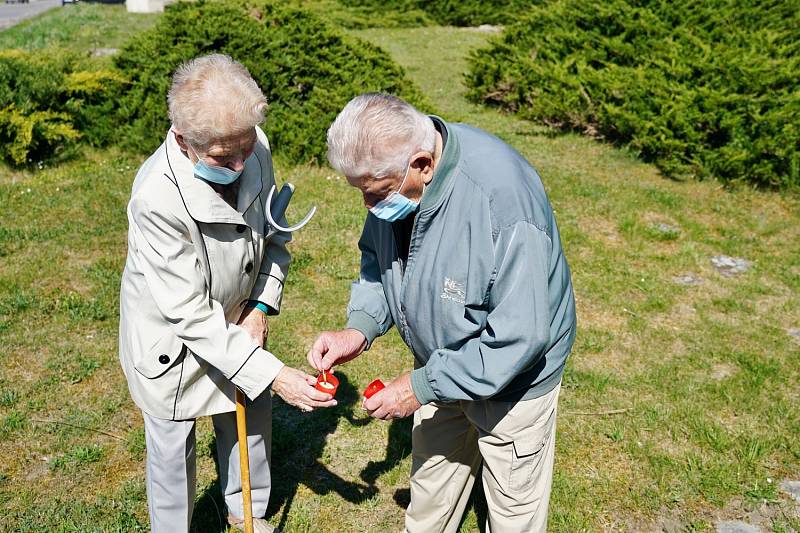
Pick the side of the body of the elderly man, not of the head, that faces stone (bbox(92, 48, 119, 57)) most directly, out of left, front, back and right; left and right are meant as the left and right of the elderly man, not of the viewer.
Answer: right

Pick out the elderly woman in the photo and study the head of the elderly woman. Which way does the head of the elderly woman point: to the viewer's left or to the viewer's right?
to the viewer's right

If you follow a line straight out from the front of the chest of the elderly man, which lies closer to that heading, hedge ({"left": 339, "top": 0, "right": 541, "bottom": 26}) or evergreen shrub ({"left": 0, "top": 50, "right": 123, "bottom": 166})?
the evergreen shrub

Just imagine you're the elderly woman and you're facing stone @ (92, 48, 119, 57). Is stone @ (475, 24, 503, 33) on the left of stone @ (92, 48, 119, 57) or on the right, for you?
right

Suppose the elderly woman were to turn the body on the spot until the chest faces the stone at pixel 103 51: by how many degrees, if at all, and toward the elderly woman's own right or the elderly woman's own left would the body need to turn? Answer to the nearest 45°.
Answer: approximately 135° to the elderly woman's own left

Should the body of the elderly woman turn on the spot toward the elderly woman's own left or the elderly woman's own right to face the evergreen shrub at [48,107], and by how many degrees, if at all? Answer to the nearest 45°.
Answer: approximately 135° to the elderly woman's own left

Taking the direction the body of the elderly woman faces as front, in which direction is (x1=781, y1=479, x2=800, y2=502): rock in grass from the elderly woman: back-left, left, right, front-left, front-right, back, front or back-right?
front-left

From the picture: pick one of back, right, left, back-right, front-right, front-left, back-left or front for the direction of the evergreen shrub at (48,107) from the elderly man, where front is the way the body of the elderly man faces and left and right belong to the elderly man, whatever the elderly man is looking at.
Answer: right

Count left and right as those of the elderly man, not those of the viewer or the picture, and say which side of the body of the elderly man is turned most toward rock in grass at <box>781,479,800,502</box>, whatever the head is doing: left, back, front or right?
back

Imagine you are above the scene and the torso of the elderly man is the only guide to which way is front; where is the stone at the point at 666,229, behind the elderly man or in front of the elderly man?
behind

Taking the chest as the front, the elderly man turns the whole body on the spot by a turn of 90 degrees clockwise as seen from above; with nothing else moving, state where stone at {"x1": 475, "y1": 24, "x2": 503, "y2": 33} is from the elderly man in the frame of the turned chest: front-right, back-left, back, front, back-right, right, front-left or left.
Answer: front-right

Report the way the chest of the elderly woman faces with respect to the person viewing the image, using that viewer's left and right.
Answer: facing the viewer and to the right of the viewer

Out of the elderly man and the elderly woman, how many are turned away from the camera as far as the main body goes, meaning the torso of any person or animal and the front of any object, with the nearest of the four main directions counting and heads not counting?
0

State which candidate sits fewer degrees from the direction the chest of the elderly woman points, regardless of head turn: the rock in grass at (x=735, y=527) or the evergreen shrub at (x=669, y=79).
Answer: the rock in grass

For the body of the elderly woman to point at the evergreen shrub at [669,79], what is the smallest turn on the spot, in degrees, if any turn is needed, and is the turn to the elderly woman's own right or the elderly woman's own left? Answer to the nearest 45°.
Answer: approximately 90° to the elderly woman's own left

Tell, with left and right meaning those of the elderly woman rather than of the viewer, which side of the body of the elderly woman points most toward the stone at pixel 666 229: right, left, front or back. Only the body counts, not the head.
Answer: left
